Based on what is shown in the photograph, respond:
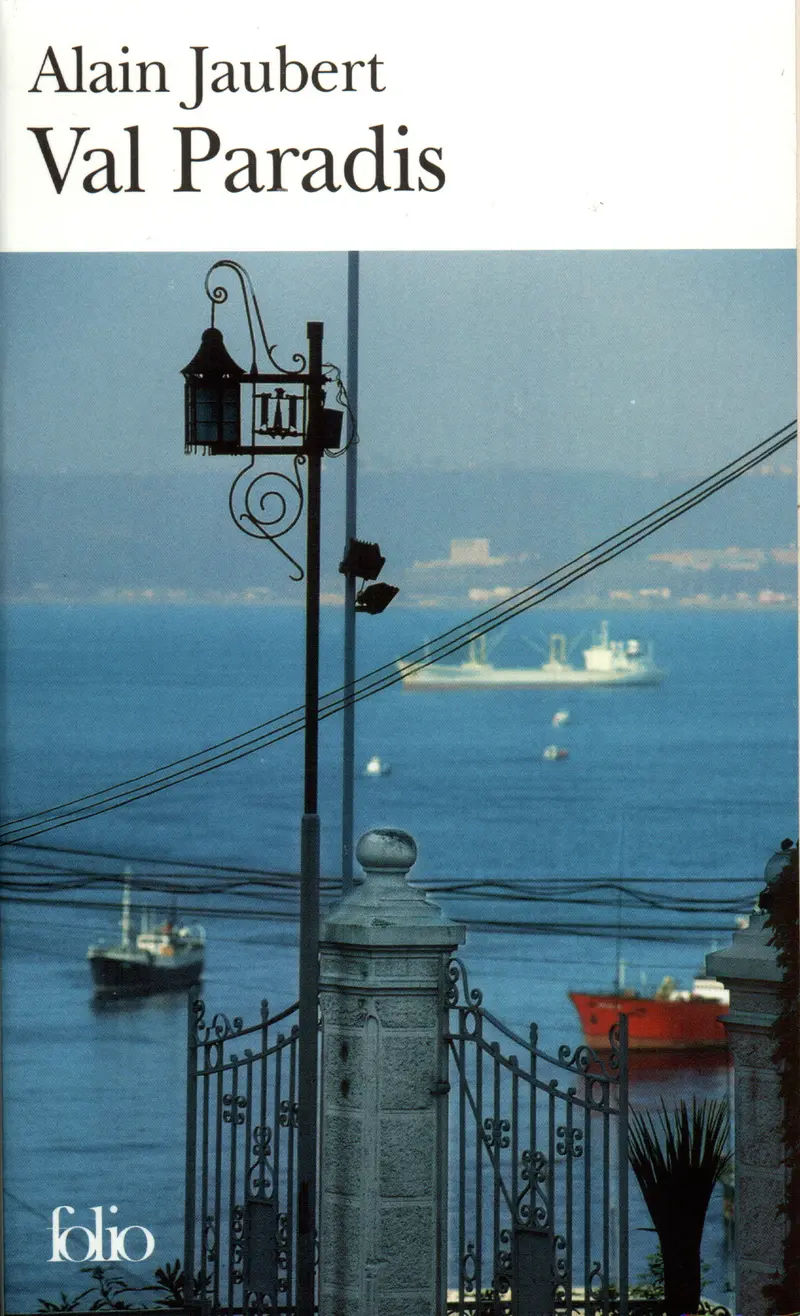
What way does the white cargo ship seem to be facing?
to the viewer's left

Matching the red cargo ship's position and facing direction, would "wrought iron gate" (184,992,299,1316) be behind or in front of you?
in front

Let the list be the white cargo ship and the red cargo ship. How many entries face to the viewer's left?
2

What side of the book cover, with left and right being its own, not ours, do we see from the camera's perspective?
front

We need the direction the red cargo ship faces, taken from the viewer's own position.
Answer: facing to the left of the viewer
